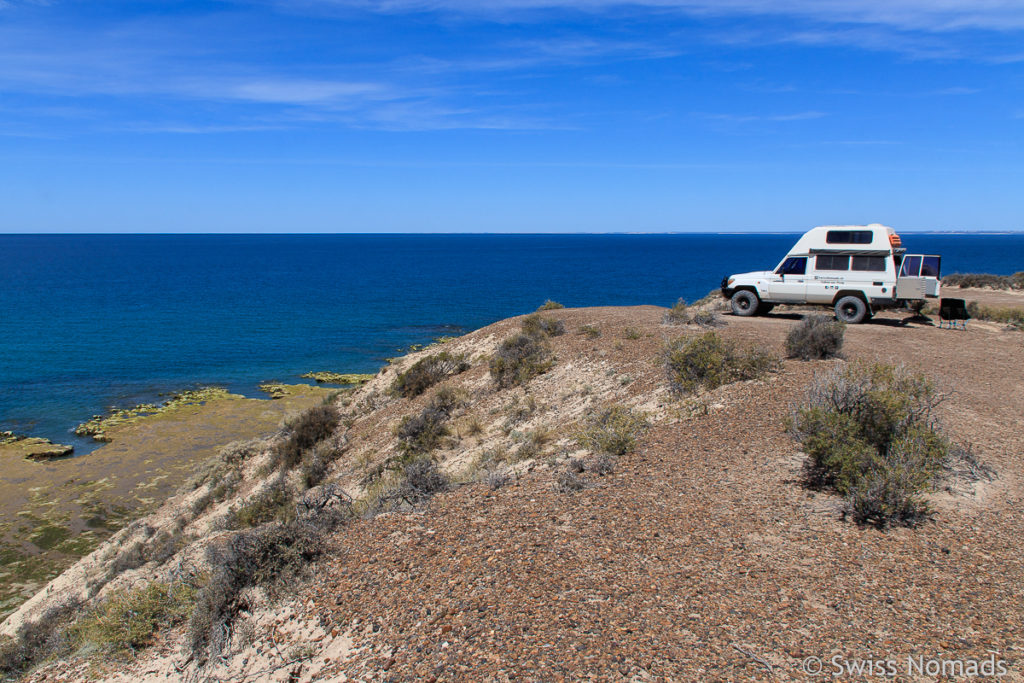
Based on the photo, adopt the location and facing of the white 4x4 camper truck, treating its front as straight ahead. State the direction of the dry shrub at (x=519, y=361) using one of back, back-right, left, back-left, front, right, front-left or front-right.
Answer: front-left

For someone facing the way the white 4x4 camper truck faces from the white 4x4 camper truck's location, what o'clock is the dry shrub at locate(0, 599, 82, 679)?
The dry shrub is roughly at 10 o'clock from the white 4x4 camper truck.

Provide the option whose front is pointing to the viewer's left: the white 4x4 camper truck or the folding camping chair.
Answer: the white 4x4 camper truck

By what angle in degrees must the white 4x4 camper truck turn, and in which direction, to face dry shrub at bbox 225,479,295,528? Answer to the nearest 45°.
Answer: approximately 45° to its left

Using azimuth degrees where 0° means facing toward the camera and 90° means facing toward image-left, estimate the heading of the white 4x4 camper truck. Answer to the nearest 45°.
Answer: approximately 90°

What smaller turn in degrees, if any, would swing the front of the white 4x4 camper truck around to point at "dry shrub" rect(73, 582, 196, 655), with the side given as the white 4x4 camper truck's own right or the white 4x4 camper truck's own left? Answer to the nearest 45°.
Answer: approximately 90° to the white 4x4 camper truck's own left

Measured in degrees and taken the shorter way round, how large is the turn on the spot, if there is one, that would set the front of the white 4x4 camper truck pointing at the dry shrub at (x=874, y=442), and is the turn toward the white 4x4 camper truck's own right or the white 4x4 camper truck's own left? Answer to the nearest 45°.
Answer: approximately 90° to the white 4x4 camper truck's own left

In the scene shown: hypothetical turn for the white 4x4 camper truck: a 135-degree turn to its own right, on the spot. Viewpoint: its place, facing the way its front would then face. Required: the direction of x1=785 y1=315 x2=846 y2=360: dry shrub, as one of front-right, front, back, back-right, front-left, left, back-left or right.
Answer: back-right

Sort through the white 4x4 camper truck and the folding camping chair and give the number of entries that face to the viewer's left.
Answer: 1

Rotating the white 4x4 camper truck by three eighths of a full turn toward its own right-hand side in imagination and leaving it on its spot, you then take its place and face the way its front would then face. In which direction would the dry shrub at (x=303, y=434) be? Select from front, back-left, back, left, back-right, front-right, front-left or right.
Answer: back
